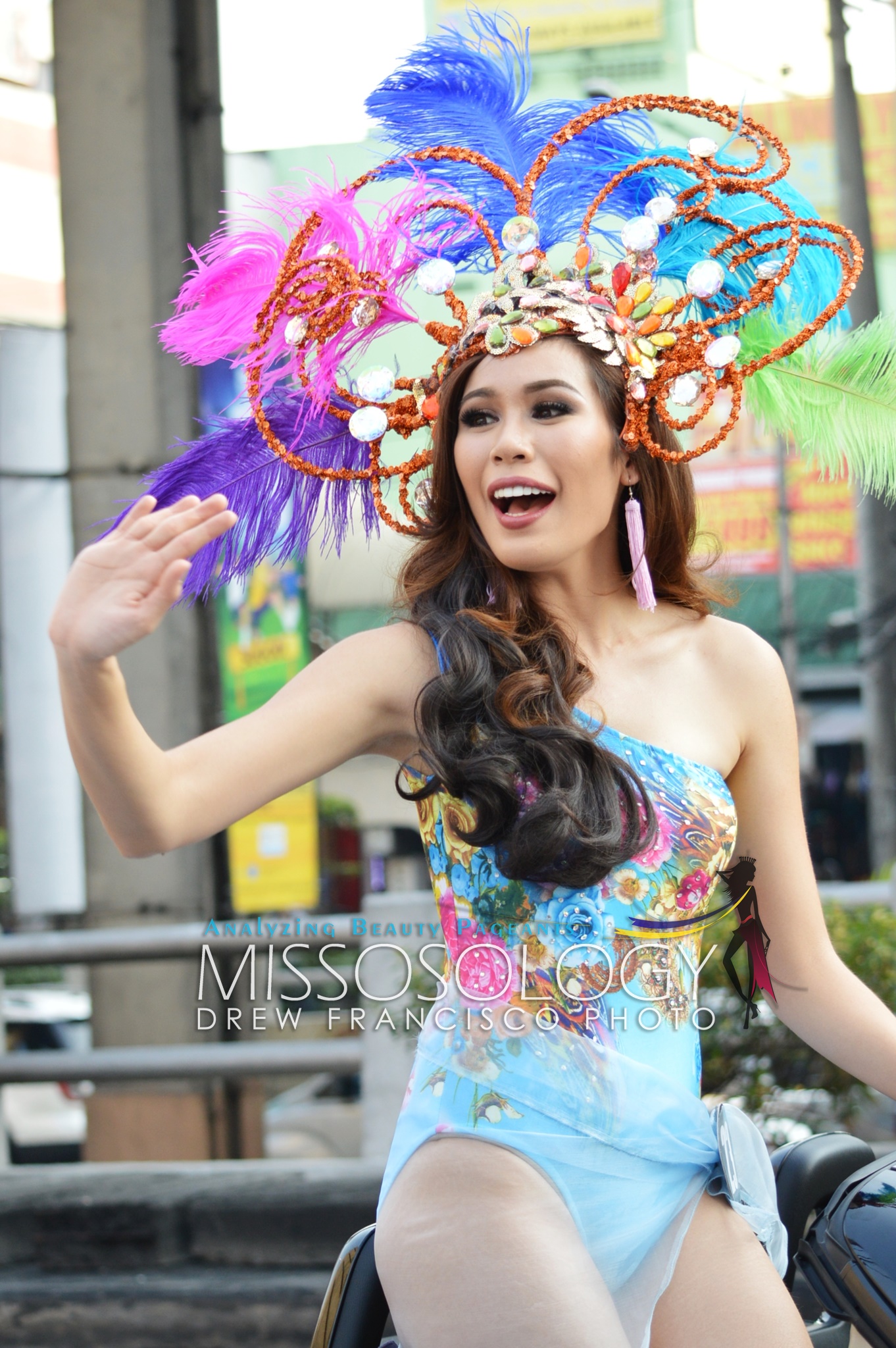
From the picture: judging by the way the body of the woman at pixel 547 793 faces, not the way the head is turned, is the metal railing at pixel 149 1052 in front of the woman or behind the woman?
behind

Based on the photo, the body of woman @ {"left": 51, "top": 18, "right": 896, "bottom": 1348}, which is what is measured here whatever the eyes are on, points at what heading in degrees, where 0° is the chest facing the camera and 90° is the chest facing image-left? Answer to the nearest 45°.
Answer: approximately 0°

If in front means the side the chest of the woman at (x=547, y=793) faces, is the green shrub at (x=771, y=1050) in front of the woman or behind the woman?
behind

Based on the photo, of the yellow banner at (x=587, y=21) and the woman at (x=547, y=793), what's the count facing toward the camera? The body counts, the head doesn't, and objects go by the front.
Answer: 2

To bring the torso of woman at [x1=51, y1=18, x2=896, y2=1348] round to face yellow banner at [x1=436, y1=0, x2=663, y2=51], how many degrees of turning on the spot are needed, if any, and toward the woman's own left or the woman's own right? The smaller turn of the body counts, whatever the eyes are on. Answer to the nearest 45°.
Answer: approximately 180°
